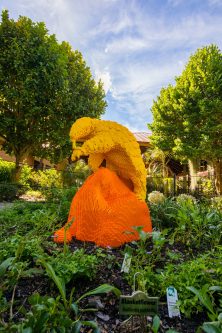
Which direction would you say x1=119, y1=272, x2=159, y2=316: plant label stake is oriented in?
toward the camera

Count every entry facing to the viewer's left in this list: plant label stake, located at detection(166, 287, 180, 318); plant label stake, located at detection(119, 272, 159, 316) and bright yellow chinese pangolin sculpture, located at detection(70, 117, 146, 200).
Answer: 1

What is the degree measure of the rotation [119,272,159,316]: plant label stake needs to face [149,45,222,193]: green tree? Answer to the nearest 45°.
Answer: approximately 180°

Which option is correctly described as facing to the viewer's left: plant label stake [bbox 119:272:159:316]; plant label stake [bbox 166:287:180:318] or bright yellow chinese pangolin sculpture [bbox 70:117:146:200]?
the bright yellow chinese pangolin sculpture

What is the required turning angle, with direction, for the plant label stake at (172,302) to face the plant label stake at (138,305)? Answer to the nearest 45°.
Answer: approximately 45° to its right

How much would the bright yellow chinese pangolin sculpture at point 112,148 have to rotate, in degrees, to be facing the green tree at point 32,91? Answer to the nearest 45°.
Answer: approximately 45° to its right

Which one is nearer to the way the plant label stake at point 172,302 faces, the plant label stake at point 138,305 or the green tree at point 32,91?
the plant label stake

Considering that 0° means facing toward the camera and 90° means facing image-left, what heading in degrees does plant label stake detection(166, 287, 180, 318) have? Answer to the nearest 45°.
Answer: approximately 0°

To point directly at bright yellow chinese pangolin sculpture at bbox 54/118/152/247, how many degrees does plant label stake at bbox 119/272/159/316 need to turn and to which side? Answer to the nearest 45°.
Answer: approximately 180°

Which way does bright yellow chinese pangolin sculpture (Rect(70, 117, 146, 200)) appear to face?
to the viewer's left

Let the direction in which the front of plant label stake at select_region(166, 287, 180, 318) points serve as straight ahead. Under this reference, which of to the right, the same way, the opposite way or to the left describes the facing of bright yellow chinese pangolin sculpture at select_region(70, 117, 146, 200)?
to the right

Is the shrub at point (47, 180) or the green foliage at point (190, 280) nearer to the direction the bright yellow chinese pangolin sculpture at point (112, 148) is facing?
the shrub

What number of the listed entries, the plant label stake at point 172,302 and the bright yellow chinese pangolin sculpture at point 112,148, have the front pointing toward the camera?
1

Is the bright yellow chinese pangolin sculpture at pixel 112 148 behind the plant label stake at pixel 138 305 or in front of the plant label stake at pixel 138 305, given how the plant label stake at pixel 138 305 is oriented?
behind
